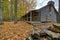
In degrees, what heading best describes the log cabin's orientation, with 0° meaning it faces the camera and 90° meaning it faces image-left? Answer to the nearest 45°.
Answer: approximately 45°
